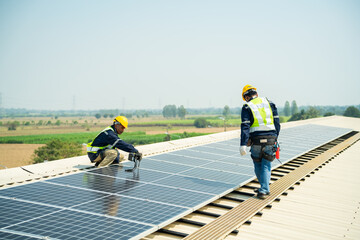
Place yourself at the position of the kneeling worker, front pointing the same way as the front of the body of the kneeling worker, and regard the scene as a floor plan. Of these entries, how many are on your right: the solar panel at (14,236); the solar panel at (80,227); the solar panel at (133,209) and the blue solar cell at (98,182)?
4

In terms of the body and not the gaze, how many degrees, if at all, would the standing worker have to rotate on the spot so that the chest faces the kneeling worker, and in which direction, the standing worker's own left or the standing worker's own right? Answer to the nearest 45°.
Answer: approximately 45° to the standing worker's own left

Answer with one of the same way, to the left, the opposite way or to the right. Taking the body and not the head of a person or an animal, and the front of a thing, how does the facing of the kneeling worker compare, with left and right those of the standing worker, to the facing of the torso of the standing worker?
to the right

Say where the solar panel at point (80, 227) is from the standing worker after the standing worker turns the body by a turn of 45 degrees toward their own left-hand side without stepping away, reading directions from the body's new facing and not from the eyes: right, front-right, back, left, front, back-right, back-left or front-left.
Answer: front-left

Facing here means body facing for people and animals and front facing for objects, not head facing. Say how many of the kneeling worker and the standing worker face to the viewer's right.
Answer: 1

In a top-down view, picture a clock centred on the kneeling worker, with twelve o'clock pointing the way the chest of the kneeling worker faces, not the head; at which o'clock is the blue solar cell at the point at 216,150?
The blue solar cell is roughly at 11 o'clock from the kneeling worker.

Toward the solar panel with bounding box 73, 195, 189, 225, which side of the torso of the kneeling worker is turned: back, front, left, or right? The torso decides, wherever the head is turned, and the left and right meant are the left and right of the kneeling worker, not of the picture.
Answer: right

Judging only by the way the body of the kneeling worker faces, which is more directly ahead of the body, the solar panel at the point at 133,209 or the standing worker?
the standing worker

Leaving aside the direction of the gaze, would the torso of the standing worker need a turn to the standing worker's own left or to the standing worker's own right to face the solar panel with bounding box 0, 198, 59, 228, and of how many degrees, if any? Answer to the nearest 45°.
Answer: approximately 90° to the standing worker's own left

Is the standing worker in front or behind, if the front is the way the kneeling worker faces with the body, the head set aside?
in front

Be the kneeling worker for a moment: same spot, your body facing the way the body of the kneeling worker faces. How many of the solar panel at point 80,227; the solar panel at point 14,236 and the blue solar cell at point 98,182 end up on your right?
3

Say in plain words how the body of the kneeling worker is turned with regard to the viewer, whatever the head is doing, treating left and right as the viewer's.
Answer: facing to the right of the viewer

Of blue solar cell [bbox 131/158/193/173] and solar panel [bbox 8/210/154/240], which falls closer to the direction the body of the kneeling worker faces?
the blue solar cell

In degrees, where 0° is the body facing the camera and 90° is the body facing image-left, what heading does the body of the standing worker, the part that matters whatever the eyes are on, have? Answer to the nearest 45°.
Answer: approximately 135°

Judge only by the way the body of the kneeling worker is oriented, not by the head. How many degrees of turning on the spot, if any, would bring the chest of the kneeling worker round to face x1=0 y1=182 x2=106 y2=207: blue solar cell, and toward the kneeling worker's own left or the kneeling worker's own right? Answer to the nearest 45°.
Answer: approximately 90° to the kneeling worker's own right
